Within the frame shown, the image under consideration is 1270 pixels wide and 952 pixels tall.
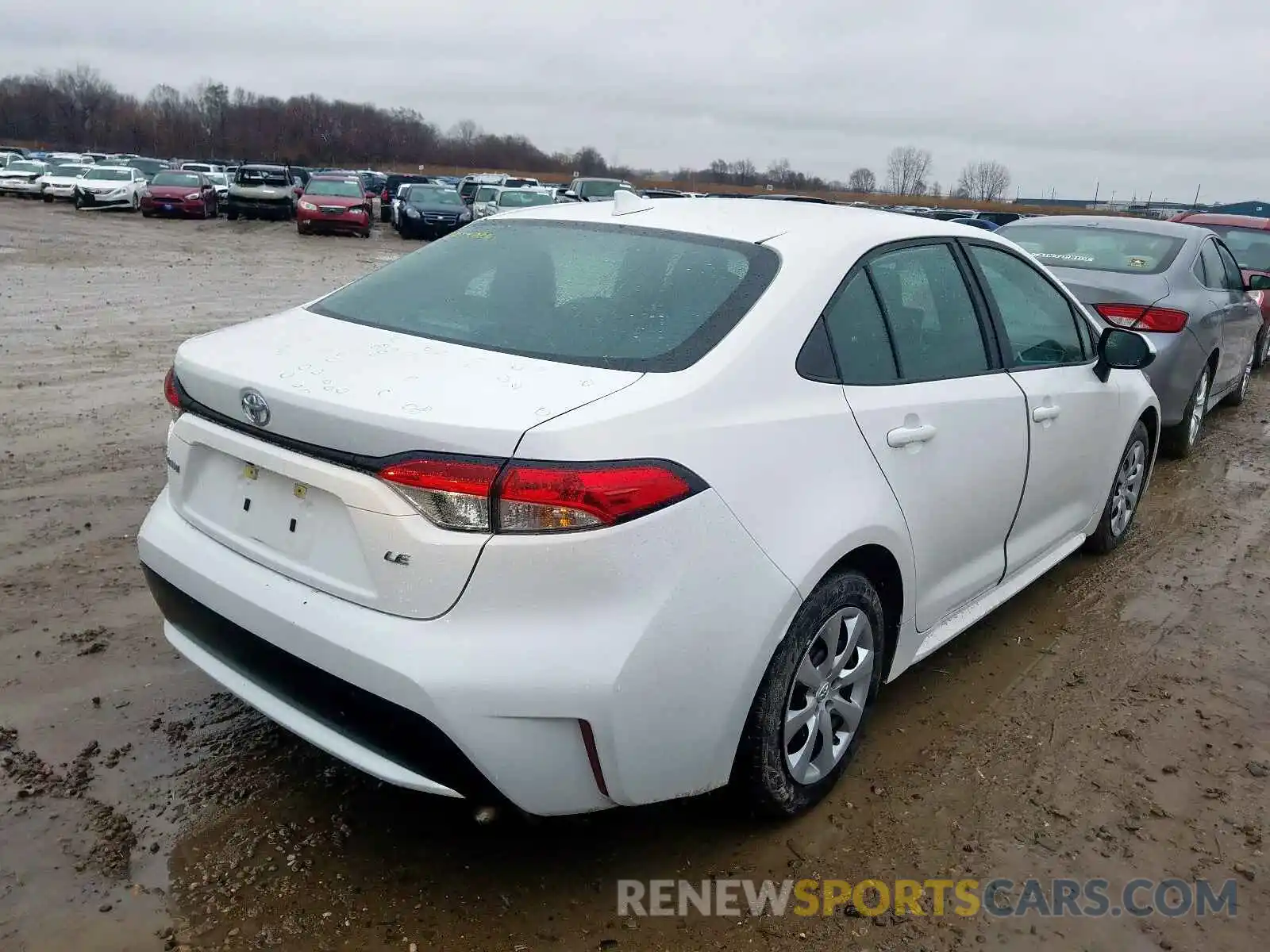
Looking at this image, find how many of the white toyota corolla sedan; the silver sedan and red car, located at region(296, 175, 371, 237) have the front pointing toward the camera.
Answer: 1

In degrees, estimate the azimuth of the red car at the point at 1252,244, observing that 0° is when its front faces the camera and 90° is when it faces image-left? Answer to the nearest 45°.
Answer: approximately 225°

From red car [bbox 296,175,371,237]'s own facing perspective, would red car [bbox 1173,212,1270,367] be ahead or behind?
ahead

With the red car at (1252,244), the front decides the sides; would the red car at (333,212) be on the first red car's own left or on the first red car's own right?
on the first red car's own left

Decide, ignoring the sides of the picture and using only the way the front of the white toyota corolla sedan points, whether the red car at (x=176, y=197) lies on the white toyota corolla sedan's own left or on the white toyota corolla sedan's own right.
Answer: on the white toyota corolla sedan's own left

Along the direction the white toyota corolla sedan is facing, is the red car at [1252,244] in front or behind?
in front

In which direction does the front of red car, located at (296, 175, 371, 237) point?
toward the camera

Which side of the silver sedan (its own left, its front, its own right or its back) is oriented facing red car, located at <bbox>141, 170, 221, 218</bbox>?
left

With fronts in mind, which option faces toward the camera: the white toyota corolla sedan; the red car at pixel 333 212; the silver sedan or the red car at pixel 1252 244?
the red car at pixel 333 212

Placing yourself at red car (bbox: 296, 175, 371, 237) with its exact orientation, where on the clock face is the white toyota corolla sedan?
The white toyota corolla sedan is roughly at 12 o'clock from the red car.

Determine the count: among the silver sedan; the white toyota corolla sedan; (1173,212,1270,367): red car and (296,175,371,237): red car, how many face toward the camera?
1

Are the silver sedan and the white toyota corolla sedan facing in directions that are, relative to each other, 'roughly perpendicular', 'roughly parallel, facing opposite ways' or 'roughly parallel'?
roughly parallel

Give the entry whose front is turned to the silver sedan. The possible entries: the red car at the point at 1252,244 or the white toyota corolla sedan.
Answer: the white toyota corolla sedan

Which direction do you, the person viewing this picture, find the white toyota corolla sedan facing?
facing away from the viewer and to the right of the viewer

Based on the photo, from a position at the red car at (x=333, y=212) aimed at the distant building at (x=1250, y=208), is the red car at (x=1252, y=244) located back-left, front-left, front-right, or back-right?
front-right

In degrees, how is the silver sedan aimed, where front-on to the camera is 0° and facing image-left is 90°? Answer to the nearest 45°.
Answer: approximately 225°
